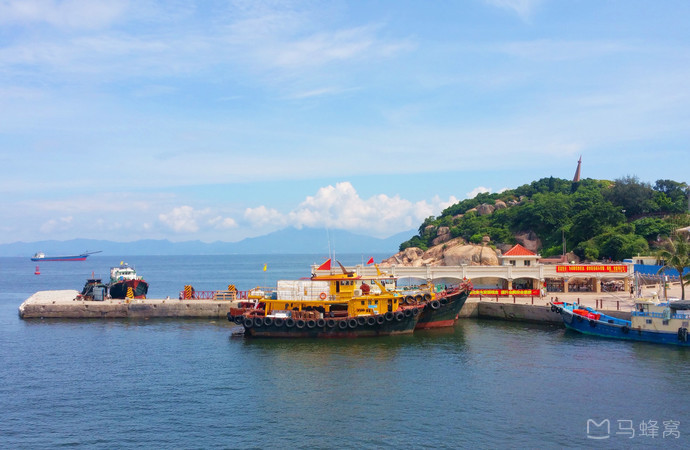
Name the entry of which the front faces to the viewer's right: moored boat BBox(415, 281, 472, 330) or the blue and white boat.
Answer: the moored boat

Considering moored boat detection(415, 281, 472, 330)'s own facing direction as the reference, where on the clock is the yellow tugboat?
The yellow tugboat is roughly at 5 o'clock from the moored boat.

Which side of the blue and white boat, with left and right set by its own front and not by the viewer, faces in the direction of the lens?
left

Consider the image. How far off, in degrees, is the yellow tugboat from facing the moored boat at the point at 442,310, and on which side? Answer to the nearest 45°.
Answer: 0° — it already faces it

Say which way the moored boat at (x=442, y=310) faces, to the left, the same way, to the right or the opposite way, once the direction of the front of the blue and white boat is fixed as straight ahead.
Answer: the opposite way

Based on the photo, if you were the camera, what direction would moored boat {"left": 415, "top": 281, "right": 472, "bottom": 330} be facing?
facing to the right of the viewer

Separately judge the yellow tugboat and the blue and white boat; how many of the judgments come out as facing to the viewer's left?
1

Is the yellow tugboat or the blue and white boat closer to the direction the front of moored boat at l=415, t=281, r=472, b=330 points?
the blue and white boat
